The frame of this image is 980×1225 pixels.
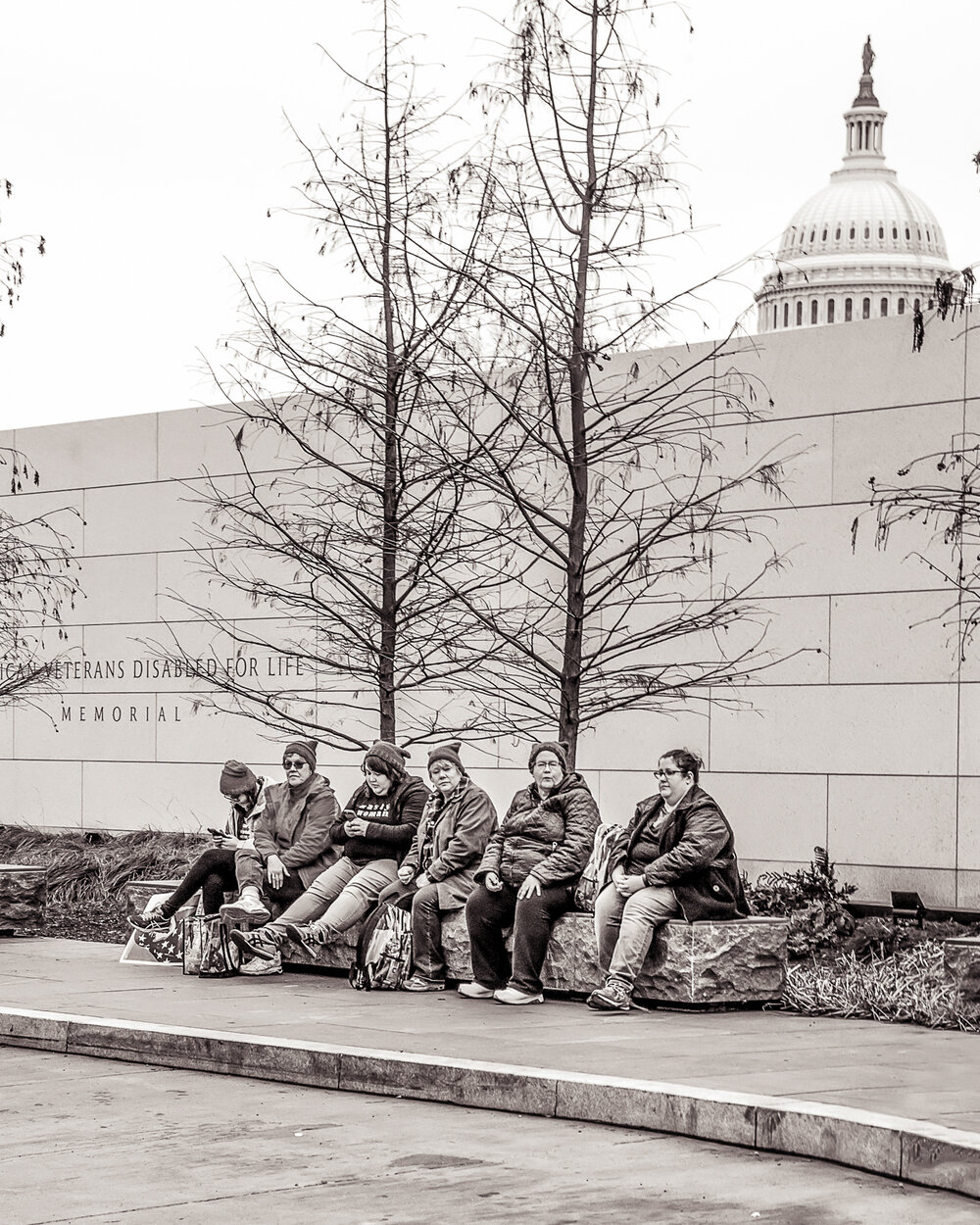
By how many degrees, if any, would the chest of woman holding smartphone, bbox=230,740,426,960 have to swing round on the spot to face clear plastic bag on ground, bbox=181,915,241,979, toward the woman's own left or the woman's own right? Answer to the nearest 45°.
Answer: approximately 45° to the woman's own right

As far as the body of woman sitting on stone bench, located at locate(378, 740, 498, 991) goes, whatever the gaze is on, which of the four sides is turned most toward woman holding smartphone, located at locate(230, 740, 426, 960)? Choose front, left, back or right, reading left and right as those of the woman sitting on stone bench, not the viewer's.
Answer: right

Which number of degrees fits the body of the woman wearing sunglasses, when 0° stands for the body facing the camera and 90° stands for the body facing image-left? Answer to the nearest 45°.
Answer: approximately 45°

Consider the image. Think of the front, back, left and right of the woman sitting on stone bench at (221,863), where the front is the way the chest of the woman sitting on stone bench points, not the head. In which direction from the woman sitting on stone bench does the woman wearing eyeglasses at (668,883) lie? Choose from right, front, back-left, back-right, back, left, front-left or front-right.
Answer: left

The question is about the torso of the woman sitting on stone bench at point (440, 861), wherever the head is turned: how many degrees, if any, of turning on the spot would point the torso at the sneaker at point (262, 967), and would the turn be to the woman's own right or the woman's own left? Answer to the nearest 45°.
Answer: approximately 90° to the woman's own right

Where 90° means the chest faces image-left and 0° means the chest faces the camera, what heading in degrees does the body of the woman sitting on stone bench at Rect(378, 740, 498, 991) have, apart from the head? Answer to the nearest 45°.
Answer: approximately 45°
